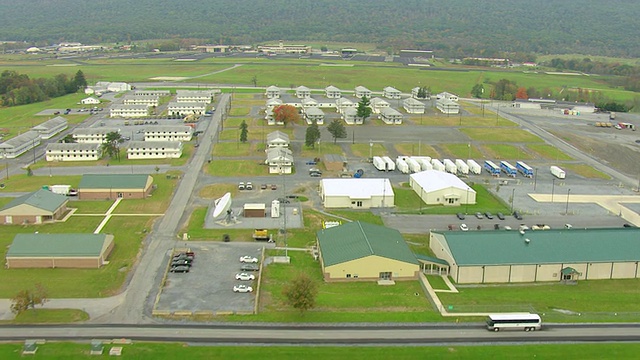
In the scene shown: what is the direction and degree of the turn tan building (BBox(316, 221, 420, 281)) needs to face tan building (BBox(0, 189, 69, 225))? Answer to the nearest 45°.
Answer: approximately 90° to its right

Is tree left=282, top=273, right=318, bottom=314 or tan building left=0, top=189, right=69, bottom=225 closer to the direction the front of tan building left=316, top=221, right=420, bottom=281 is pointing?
the tree

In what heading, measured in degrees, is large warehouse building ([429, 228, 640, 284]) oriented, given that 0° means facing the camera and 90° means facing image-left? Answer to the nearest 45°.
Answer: approximately 0°

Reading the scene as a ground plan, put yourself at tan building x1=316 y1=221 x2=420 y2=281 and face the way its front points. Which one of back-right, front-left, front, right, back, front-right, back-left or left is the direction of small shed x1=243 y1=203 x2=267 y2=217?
back-right

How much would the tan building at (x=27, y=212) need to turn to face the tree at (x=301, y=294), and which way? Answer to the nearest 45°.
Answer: approximately 45° to its left

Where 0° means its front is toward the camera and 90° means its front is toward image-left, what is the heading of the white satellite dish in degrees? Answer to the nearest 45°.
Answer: approximately 45°

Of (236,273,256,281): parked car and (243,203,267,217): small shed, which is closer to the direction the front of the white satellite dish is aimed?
the parked car

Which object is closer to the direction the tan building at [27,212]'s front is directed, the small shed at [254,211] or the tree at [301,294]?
the tree
